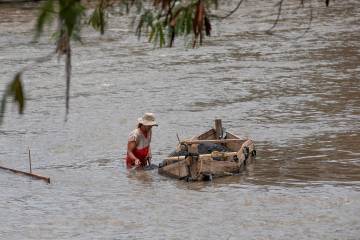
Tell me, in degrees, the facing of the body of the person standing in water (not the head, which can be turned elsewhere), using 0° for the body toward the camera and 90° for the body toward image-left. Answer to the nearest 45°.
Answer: approximately 315°
